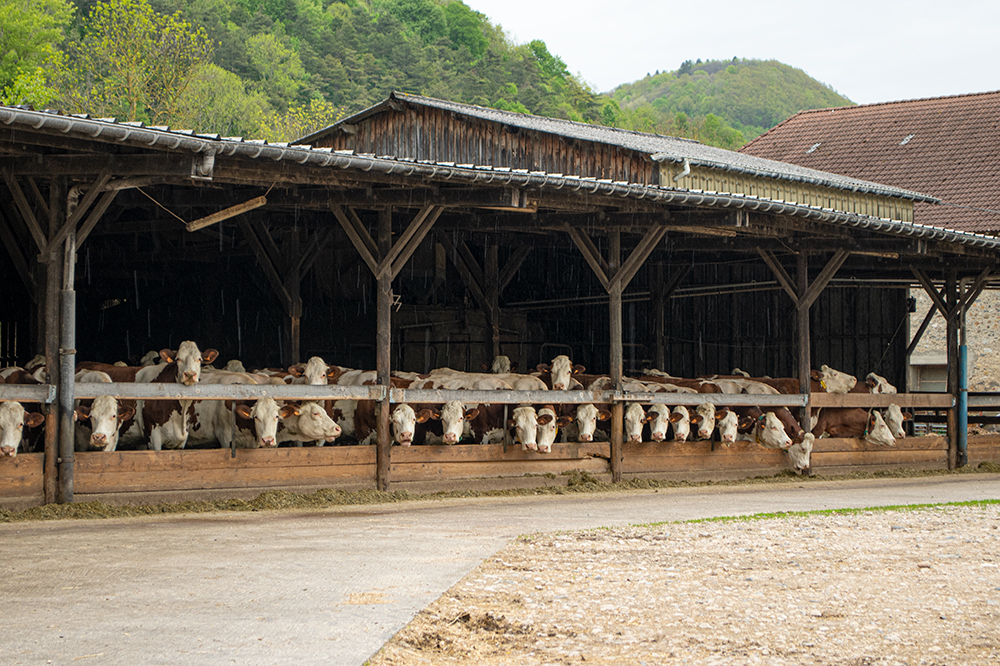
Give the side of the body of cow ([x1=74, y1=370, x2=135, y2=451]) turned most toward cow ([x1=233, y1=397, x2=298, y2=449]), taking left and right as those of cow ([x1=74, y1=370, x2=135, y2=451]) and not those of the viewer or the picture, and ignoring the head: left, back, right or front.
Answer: left

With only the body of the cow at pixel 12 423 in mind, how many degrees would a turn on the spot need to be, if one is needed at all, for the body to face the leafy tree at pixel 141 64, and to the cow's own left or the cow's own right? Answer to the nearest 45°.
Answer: approximately 180°

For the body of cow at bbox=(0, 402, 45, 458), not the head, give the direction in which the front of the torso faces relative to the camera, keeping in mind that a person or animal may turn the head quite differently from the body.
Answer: toward the camera

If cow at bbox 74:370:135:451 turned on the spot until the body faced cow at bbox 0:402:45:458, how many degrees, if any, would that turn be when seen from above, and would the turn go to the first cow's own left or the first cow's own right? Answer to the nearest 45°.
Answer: approximately 45° to the first cow's own right

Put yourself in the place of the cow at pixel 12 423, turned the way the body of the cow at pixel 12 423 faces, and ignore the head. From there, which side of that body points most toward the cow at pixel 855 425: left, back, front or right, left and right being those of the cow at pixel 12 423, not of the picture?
left

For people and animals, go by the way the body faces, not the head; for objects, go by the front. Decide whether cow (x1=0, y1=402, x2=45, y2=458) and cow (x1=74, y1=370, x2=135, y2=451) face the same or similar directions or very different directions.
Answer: same or similar directions

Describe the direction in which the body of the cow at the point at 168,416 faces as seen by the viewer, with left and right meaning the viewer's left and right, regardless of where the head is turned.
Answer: facing the viewer and to the right of the viewer

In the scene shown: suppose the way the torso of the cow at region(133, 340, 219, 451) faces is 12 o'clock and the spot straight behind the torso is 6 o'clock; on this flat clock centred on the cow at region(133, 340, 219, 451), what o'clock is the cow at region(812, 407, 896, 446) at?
the cow at region(812, 407, 896, 446) is roughly at 10 o'clock from the cow at region(133, 340, 219, 451).

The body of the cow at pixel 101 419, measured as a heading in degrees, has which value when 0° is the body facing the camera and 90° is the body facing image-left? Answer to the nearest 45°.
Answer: approximately 0°

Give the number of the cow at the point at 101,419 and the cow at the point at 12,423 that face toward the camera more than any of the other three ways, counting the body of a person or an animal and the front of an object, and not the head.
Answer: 2

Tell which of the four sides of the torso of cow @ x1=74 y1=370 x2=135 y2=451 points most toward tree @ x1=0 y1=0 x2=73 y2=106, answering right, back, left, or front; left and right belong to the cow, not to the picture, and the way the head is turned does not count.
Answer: back
